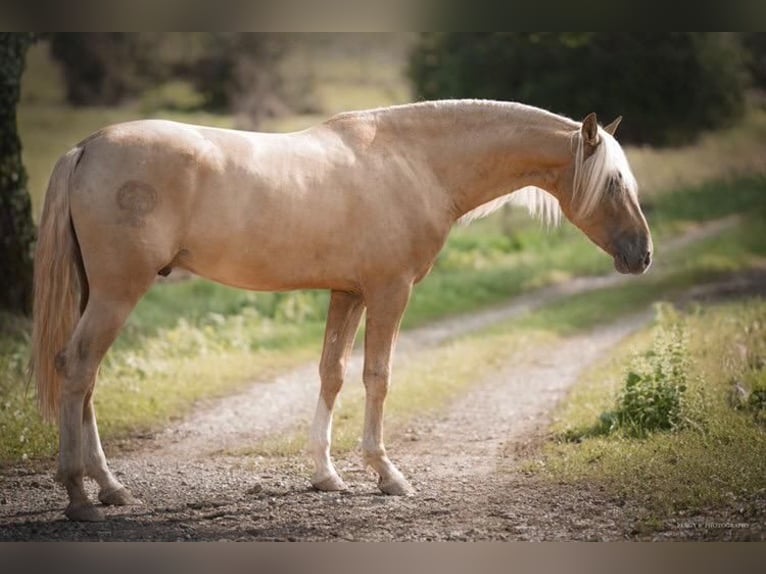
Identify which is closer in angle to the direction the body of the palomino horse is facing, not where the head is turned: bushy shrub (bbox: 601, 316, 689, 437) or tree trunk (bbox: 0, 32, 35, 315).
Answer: the bushy shrub

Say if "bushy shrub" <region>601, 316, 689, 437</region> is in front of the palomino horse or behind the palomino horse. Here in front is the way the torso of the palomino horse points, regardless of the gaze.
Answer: in front

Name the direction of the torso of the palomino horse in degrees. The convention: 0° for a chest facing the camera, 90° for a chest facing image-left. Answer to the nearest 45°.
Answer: approximately 270°
